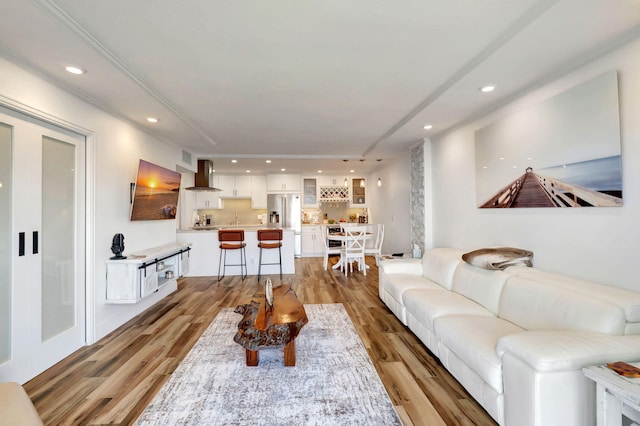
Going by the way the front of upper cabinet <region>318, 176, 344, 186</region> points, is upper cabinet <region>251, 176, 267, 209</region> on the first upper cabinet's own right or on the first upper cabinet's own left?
on the first upper cabinet's own right

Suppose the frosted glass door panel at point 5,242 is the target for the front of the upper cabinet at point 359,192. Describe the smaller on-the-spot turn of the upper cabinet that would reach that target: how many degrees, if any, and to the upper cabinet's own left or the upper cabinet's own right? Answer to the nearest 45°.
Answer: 0° — it already faces it

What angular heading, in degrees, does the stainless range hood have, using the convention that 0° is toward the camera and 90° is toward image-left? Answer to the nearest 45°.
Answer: approximately 0°

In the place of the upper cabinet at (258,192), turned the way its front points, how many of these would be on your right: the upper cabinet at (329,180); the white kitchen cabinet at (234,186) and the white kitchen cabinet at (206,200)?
2

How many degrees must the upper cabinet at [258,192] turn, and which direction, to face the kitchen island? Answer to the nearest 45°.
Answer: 0° — it already faces it

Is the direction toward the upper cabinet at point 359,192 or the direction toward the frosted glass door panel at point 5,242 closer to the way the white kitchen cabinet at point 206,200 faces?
the frosted glass door panel

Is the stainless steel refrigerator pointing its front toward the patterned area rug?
yes

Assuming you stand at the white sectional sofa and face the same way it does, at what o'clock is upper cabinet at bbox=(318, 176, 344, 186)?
The upper cabinet is roughly at 3 o'clock from the white sectional sofa.

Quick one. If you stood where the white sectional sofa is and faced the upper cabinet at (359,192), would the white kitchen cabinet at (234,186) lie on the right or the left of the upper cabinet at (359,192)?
left

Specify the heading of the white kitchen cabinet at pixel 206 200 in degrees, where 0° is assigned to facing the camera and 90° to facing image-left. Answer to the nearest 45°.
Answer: approximately 0°
